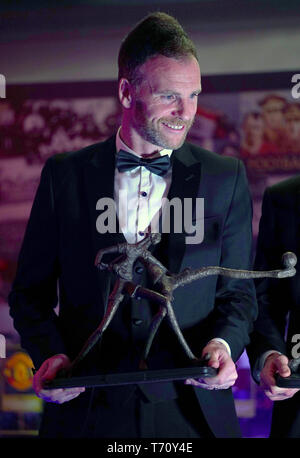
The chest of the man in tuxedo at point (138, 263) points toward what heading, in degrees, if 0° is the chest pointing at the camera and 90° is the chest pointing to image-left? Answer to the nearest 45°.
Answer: approximately 0°

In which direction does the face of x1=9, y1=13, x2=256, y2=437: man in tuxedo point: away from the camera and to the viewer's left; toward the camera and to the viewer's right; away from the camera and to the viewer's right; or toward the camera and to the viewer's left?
toward the camera and to the viewer's right
